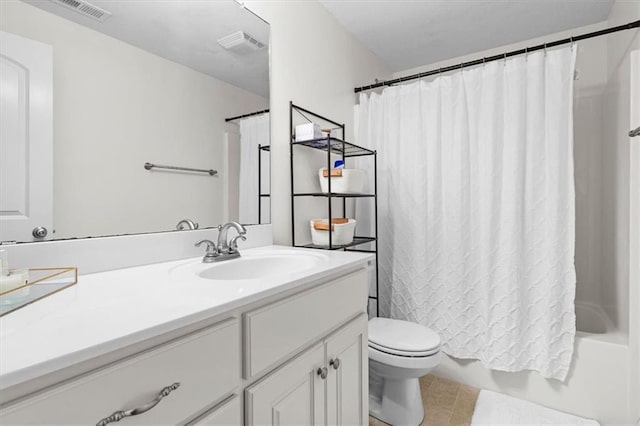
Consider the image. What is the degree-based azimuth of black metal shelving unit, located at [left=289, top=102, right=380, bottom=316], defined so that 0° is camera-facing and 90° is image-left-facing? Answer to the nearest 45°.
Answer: approximately 315°

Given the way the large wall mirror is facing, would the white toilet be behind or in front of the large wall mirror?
in front

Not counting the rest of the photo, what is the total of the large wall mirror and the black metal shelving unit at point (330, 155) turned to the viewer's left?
0

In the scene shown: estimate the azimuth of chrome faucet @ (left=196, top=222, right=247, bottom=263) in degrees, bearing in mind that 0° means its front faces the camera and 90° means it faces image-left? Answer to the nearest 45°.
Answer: approximately 315°

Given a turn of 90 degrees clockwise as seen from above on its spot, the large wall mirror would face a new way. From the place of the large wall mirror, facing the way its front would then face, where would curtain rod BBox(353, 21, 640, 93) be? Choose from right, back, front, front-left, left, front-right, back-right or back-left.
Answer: back-left

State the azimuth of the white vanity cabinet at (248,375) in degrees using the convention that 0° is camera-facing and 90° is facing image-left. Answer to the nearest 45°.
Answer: approximately 315°

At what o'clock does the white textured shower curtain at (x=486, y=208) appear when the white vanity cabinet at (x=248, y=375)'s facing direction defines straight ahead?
The white textured shower curtain is roughly at 10 o'clock from the white vanity cabinet.

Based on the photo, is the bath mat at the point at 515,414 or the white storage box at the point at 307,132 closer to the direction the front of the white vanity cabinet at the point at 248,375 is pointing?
the bath mat
